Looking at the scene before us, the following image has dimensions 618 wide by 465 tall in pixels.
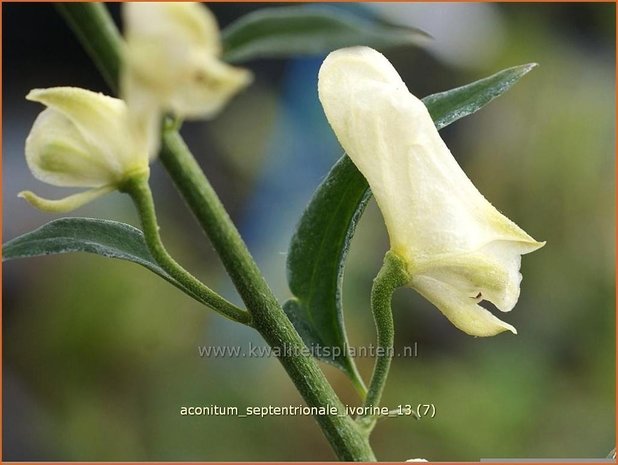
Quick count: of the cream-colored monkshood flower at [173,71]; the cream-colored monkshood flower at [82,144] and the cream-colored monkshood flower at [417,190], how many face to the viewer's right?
2

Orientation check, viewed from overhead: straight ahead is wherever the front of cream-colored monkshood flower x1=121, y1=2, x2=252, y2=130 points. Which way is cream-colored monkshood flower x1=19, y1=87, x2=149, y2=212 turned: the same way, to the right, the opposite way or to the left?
the opposite way

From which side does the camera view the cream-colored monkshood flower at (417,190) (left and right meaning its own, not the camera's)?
right

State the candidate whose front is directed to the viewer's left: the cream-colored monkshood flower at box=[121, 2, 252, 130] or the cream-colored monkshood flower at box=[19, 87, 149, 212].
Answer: the cream-colored monkshood flower at box=[19, 87, 149, 212]

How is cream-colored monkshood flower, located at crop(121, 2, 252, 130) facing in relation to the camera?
to the viewer's right

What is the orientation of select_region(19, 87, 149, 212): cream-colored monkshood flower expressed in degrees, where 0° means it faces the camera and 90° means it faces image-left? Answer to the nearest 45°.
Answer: approximately 90°

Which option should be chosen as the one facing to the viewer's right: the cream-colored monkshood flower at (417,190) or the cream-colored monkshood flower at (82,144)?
the cream-colored monkshood flower at (417,190)
